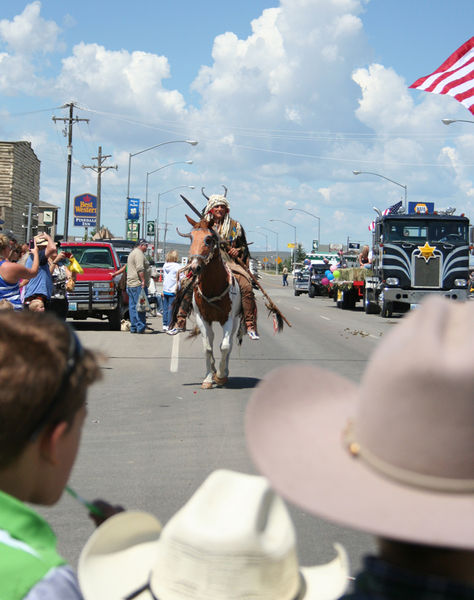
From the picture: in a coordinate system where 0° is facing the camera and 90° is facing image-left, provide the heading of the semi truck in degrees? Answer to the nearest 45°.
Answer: approximately 0°

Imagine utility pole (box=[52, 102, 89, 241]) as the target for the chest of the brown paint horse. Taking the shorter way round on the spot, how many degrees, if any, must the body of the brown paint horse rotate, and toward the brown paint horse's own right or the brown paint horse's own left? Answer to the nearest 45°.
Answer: approximately 180°

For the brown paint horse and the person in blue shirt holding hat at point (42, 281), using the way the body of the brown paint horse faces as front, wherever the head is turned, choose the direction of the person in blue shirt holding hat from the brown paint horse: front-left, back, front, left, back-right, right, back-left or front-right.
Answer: back-right
